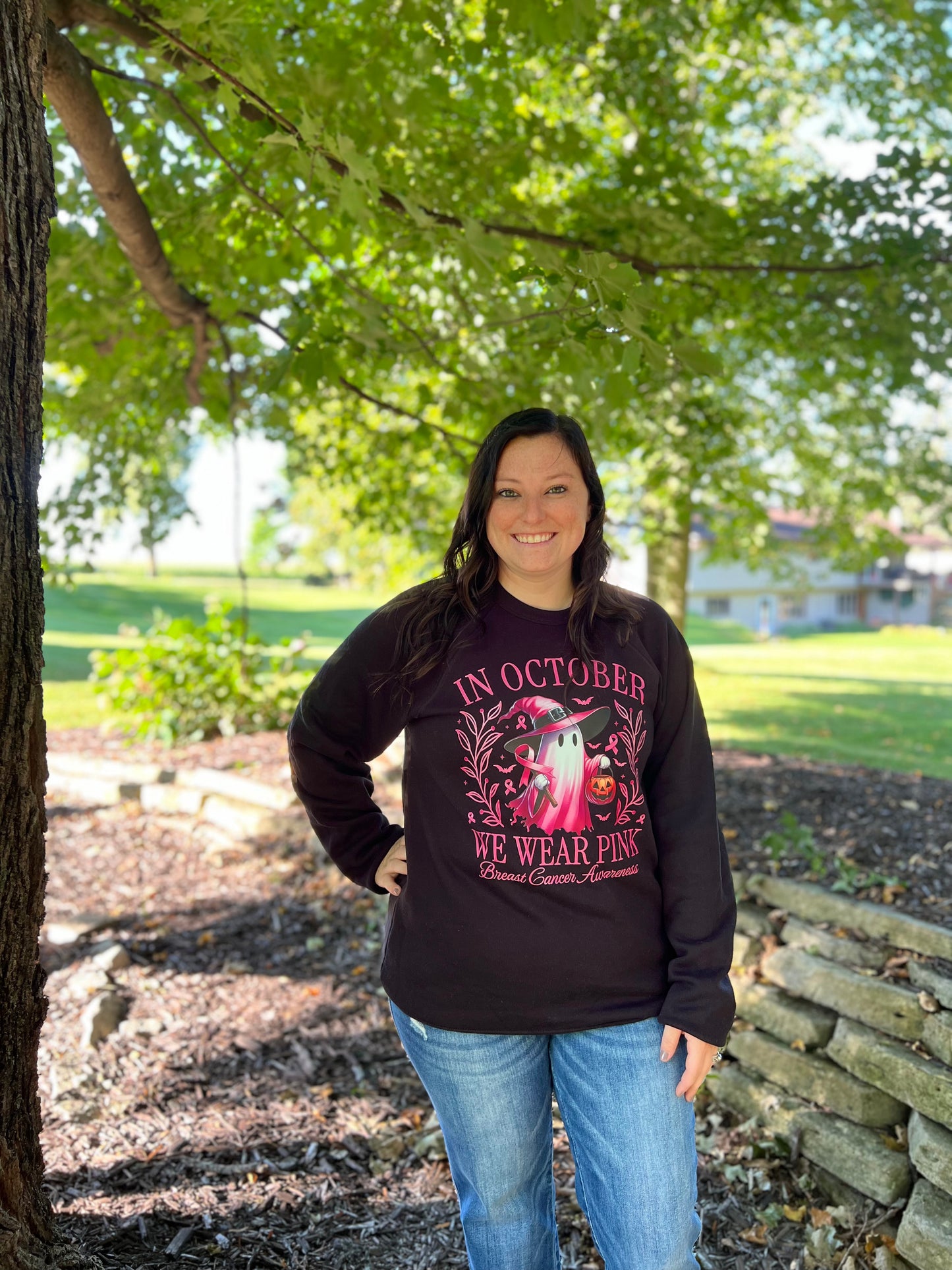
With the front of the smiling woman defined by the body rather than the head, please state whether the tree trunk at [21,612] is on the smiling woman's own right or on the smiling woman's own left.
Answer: on the smiling woman's own right

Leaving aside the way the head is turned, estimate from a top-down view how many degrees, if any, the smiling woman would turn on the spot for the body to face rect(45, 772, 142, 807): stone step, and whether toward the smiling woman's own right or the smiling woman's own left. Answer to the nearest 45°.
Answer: approximately 135° to the smiling woman's own right

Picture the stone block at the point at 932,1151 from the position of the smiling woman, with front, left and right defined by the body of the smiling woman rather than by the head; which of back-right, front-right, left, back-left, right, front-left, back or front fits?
back-left

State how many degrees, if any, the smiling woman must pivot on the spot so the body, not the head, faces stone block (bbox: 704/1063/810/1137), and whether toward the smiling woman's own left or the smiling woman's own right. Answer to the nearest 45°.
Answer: approximately 135° to the smiling woman's own left

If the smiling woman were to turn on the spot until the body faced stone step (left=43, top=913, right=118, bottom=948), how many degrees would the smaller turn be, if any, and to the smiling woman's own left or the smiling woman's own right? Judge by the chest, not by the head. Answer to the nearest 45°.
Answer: approximately 135° to the smiling woman's own right

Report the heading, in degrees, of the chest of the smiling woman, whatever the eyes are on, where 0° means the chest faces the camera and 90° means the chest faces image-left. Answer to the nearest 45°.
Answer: approximately 0°

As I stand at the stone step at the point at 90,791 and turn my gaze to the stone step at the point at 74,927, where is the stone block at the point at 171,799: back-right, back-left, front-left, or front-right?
front-left

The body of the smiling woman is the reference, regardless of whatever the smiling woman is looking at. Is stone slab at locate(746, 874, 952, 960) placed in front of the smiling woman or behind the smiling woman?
behind

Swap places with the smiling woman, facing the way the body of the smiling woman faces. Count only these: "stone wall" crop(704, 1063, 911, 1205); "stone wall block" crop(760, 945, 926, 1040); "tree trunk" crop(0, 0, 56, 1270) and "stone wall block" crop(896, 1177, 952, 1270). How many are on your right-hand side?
1

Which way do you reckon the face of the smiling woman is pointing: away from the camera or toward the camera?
toward the camera

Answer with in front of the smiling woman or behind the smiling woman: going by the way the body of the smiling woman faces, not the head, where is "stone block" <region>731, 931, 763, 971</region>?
behind

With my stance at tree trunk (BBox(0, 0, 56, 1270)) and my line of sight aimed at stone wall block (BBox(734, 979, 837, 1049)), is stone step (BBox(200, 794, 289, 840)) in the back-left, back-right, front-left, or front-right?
front-left
